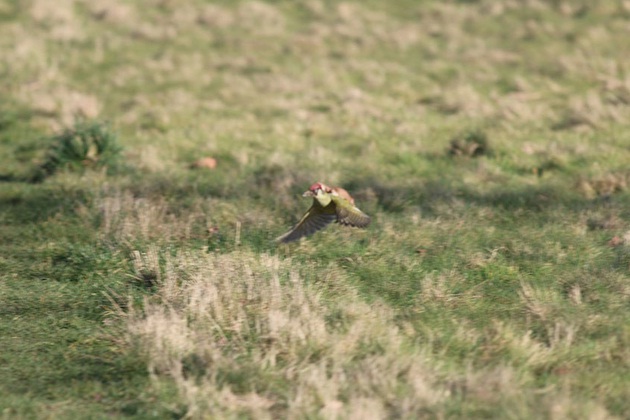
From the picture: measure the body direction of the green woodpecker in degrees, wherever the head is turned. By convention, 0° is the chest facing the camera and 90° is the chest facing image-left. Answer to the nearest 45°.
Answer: approximately 45°

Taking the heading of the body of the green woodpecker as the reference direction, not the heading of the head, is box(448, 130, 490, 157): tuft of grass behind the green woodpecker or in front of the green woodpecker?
behind
